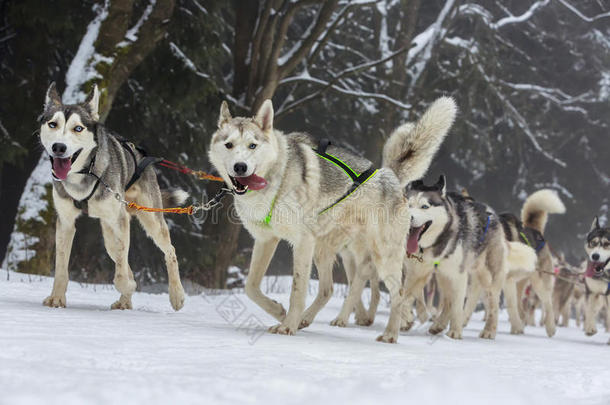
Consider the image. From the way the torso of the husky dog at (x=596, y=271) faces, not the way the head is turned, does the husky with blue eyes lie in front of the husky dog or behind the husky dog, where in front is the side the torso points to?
in front

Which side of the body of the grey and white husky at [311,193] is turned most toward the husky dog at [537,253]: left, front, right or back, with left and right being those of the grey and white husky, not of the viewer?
back

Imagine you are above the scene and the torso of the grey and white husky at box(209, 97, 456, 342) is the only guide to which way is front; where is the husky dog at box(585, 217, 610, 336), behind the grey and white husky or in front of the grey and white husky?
behind

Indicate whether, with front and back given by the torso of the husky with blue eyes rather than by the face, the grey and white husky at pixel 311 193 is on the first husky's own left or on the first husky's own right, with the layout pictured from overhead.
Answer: on the first husky's own left

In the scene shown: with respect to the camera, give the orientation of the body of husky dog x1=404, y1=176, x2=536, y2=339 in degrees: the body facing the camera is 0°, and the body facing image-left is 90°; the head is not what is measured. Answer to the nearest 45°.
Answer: approximately 45°

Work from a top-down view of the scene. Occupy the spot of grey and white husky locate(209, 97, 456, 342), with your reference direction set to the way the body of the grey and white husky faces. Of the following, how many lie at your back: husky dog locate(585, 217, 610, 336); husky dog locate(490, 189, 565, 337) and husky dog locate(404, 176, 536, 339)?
3

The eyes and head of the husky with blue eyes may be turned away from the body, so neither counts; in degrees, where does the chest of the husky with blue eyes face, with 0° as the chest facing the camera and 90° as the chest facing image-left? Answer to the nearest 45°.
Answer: approximately 45°

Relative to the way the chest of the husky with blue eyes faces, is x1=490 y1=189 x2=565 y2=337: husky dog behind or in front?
behind

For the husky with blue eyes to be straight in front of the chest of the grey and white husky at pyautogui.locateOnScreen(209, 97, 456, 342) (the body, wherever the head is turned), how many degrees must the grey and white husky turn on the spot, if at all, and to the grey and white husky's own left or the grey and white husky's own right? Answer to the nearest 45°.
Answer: approximately 45° to the grey and white husky's own right

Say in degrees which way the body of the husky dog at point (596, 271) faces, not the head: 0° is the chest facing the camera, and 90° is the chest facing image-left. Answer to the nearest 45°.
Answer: approximately 45°
